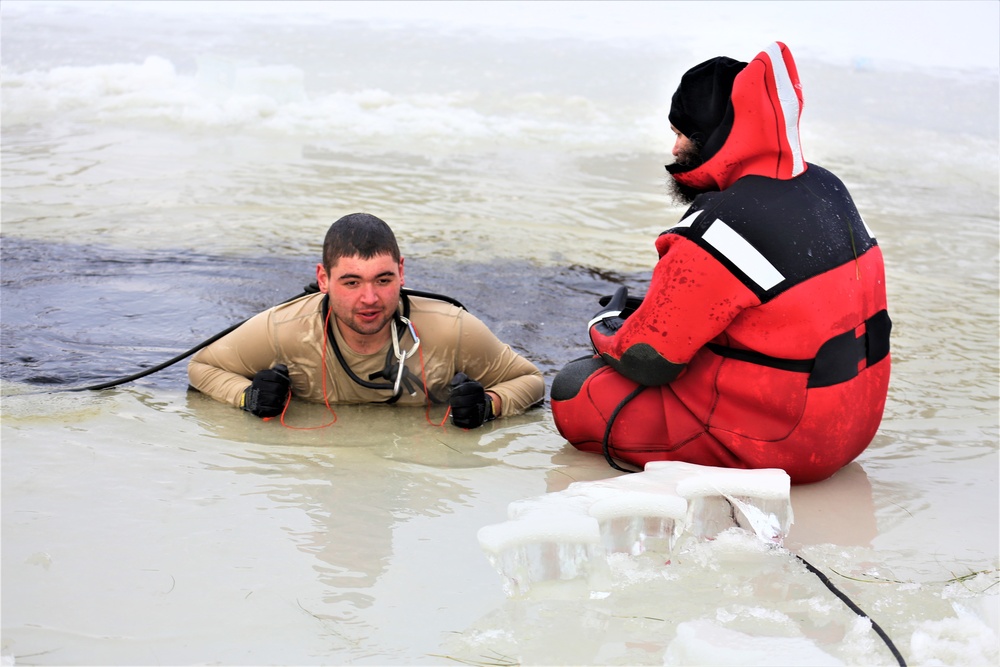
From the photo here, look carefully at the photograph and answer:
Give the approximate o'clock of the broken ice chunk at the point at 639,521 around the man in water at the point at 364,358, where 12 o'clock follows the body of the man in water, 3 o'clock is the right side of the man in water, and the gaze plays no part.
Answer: The broken ice chunk is roughly at 11 o'clock from the man in water.

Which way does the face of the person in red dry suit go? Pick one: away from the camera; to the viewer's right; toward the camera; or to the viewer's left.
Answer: to the viewer's left

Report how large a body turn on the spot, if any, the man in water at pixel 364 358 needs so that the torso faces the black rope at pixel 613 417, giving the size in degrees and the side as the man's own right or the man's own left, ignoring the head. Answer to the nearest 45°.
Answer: approximately 45° to the man's own left

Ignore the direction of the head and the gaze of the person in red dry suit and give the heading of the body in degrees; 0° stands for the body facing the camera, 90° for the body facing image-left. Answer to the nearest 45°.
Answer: approximately 135°

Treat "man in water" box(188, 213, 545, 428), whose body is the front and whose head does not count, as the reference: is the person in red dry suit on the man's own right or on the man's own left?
on the man's own left

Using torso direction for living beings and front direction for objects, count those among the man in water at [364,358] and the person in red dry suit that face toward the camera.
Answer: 1

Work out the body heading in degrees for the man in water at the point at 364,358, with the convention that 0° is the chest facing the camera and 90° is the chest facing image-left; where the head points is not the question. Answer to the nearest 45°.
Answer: approximately 0°

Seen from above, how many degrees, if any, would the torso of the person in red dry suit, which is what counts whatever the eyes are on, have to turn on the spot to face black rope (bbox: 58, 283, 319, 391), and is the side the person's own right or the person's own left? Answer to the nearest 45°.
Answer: approximately 45° to the person's own left

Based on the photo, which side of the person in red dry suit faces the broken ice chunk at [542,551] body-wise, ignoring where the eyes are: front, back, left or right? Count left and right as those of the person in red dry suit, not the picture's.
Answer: left
